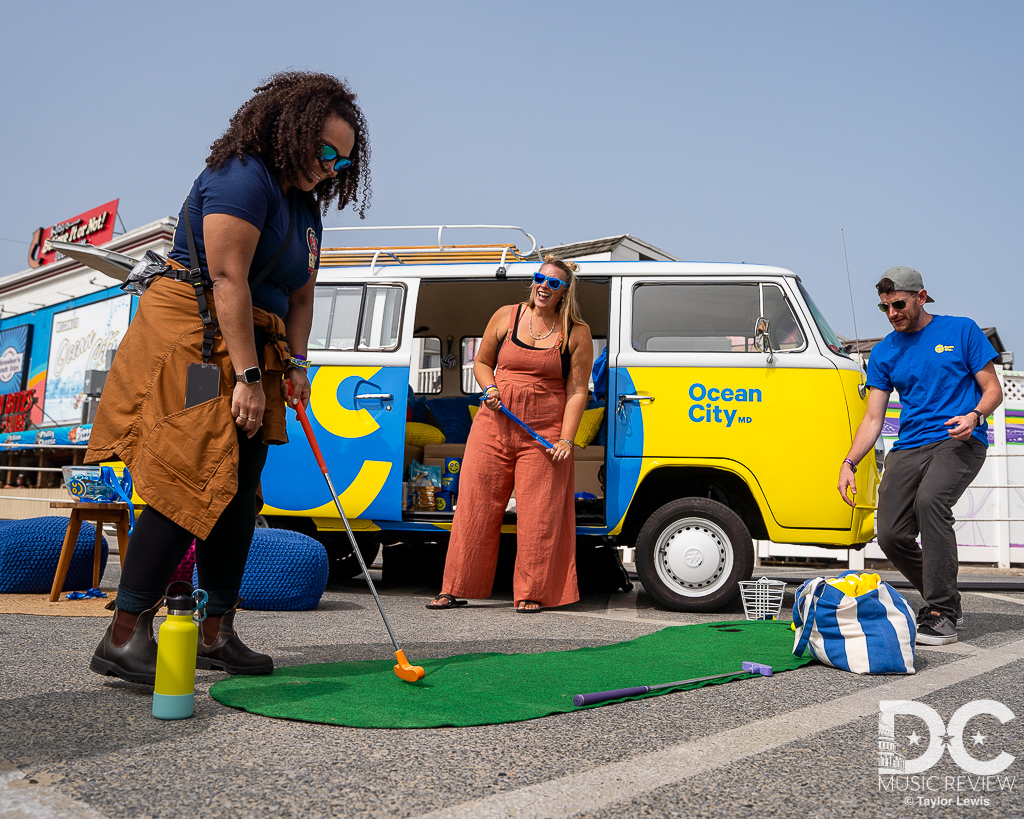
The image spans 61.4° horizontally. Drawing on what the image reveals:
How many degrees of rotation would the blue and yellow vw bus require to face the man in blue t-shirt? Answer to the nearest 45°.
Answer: approximately 45° to its right

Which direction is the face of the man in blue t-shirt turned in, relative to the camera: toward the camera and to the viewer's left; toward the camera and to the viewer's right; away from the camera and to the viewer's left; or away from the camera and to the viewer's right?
toward the camera and to the viewer's left

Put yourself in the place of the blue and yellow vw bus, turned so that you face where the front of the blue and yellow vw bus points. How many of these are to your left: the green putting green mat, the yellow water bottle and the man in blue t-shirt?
0

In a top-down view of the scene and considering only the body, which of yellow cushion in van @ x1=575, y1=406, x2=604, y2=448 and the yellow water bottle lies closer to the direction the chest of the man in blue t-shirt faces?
the yellow water bottle

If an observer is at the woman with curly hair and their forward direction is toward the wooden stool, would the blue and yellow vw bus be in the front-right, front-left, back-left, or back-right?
front-right

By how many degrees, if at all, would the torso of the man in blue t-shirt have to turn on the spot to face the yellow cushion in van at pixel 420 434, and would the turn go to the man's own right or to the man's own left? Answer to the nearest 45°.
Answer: approximately 45° to the man's own right

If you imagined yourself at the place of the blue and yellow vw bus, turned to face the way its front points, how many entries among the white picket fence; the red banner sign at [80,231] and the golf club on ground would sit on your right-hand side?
1

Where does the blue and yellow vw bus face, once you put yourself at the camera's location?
facing to the right of the viewer

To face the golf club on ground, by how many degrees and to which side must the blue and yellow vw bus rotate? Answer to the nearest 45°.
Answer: approximately 90° to its right

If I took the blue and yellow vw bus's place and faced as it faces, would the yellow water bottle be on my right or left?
on my right

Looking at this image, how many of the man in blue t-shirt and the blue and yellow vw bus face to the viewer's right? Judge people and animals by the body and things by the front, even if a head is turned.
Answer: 1

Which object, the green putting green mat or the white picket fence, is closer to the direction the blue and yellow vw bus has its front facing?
the white picket fence

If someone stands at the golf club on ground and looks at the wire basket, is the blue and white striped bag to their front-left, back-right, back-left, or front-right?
front-right

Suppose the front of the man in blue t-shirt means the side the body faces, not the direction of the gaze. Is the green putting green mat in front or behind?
in front

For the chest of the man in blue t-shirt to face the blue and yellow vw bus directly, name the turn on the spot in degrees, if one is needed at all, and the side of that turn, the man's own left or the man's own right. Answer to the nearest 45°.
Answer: approximately 90° to the man's own right

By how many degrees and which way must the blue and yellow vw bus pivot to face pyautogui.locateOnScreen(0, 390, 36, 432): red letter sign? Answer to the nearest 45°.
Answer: approximately 135° to its left

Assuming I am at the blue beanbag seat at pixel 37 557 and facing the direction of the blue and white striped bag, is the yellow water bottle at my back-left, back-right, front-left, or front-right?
front-right
